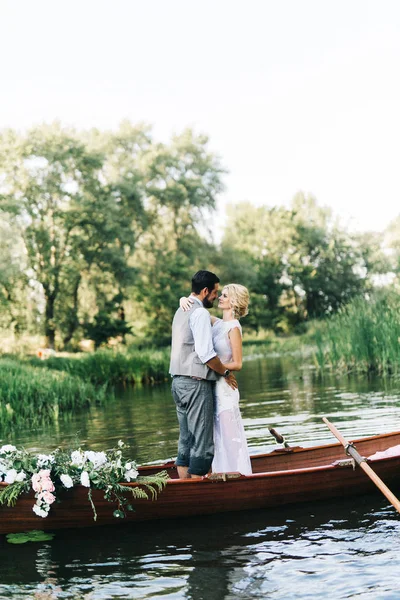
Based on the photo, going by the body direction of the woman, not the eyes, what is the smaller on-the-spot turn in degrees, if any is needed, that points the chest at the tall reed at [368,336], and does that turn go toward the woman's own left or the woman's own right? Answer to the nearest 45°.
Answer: approximately 135° to the woman's own right

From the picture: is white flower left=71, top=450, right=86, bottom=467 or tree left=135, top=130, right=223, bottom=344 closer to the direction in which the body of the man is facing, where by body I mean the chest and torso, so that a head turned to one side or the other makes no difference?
the tree

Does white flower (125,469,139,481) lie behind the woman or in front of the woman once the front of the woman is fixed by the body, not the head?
in front

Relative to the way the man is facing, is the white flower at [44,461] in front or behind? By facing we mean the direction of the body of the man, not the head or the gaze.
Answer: behind

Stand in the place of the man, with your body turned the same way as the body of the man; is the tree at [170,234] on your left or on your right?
on your left

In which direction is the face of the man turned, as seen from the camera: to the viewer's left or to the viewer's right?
to the viewer's right

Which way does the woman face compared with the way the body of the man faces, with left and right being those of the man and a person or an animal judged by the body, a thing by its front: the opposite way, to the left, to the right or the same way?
the opposite way

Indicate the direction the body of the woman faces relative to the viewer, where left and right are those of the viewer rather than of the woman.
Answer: facing the viewer and to the left of the viewer

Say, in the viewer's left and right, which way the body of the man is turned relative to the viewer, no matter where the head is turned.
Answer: facing away from the viewer and to the right of the viewer
